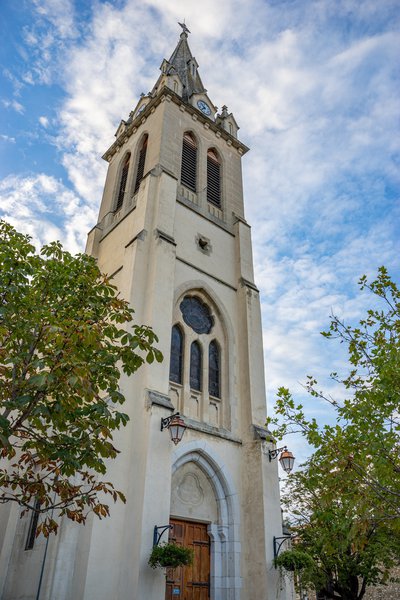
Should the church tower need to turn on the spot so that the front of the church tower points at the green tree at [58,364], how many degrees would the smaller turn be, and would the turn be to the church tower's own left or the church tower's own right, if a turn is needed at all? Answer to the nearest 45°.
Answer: approximately 45° to the church tower's own right

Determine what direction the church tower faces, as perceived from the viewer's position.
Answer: facing the viewer and to the right of the viewer
